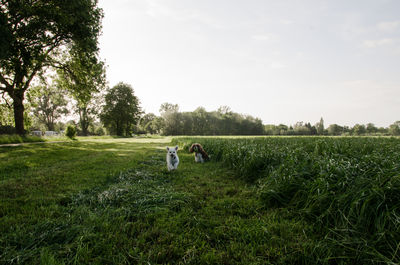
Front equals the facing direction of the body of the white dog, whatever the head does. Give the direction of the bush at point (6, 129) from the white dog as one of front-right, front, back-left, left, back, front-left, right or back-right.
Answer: back-right

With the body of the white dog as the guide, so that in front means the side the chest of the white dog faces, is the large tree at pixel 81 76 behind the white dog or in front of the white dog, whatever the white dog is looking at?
behind

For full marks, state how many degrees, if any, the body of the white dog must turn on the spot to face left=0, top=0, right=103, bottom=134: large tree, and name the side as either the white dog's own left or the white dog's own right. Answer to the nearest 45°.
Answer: approximately 135° to the white dog's own right

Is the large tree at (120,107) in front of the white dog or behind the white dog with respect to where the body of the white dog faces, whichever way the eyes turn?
behind

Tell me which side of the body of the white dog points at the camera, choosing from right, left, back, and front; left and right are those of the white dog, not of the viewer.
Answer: front
